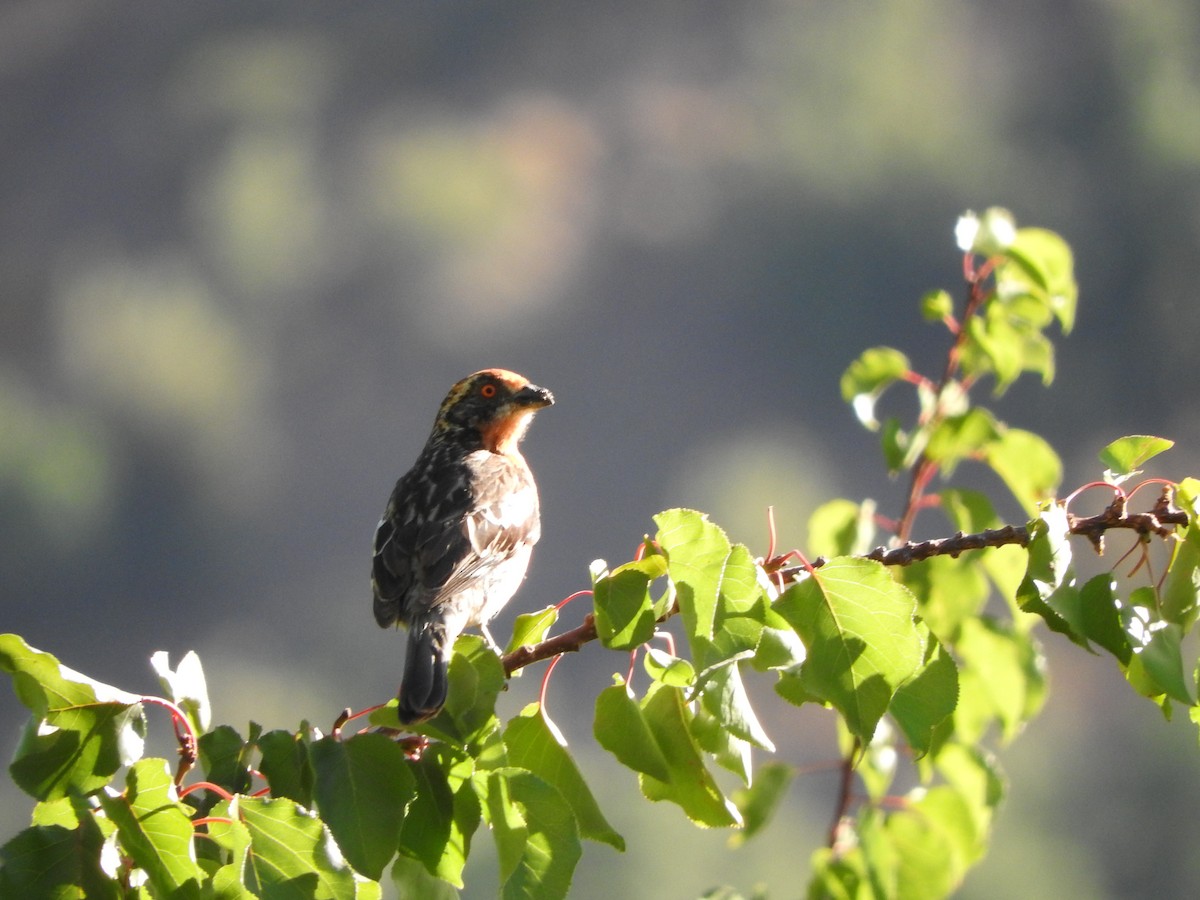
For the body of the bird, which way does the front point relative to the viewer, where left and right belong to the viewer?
facing away from the viewer and to the right of the viewer
